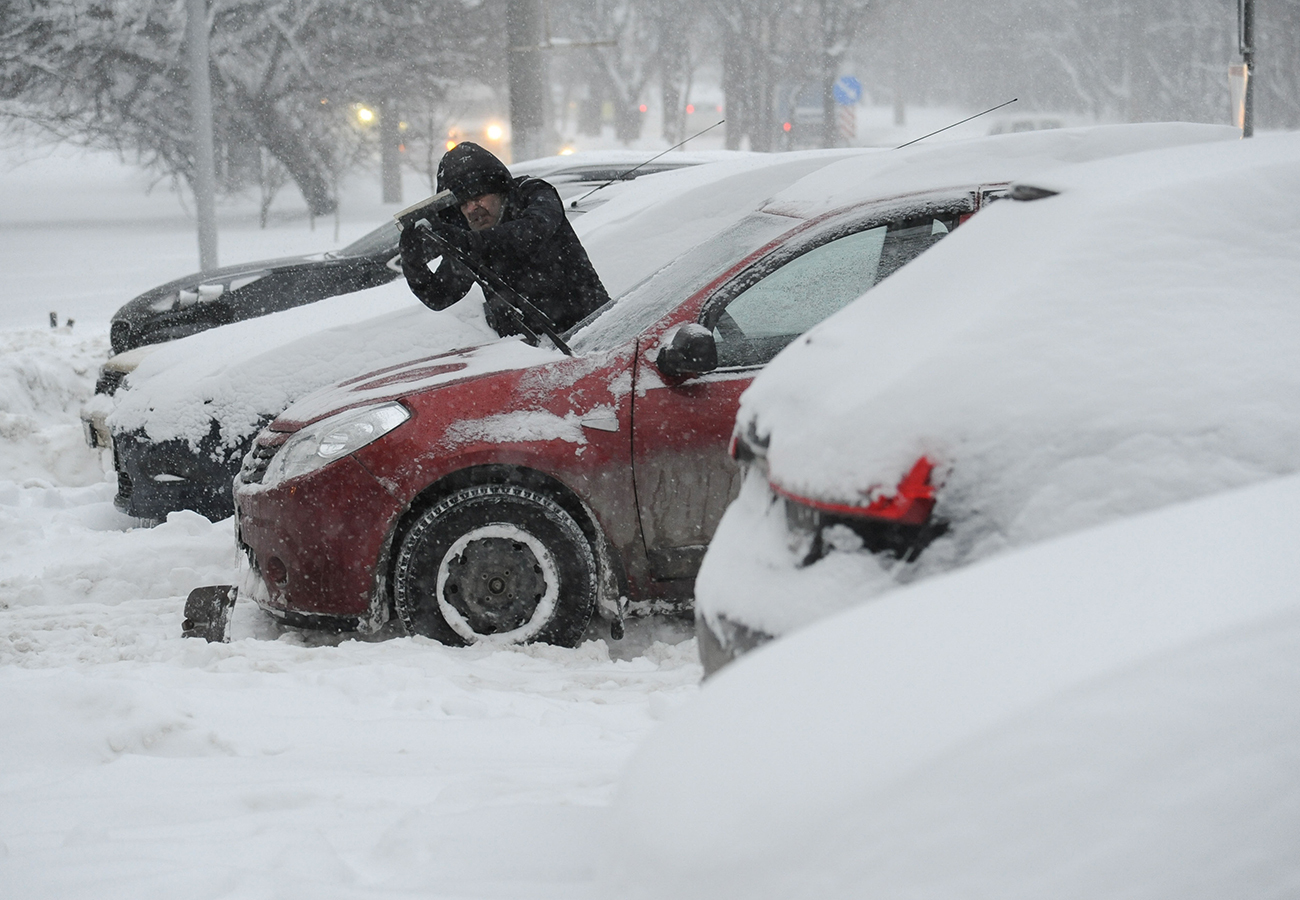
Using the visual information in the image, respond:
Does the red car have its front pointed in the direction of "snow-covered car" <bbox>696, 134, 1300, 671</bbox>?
no

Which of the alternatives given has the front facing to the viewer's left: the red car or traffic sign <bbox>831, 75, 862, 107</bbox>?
the red car

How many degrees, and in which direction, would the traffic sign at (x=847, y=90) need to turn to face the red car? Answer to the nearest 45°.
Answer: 0° — it already faces it

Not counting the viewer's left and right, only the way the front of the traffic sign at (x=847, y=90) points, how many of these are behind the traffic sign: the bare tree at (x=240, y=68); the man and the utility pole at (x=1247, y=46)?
0

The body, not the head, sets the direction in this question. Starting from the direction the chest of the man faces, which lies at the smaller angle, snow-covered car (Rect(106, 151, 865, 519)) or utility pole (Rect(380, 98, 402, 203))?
the snow-covered car

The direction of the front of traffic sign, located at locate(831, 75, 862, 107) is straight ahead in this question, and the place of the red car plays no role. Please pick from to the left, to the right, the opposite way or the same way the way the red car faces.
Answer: to the right

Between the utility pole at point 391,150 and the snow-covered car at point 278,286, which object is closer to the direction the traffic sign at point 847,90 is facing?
the snow-covered car

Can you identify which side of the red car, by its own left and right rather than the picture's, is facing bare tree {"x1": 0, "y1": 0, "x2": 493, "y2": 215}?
right

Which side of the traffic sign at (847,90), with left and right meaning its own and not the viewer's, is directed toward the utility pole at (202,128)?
front

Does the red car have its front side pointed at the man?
no

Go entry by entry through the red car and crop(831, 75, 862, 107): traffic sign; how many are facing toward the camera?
1

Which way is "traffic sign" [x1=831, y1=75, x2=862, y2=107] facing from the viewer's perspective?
toward the camera

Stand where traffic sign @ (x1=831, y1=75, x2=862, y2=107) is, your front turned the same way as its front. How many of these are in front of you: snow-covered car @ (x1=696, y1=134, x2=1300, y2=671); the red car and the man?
3

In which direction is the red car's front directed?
to the viewer's left
